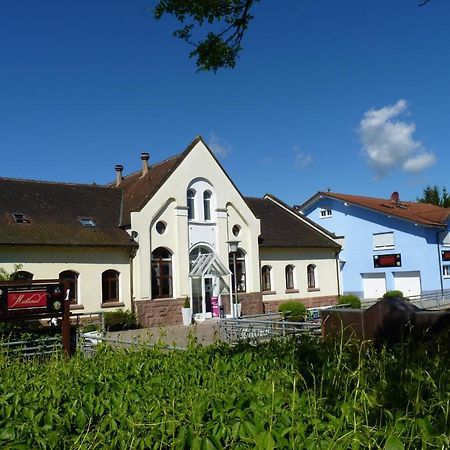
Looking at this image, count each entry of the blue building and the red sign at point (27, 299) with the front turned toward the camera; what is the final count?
2

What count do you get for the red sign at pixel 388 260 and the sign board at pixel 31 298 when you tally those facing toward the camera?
2

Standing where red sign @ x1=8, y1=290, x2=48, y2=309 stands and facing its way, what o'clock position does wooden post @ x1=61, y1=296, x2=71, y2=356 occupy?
The wooden post is roughly at 10 o'clock from the red sign.

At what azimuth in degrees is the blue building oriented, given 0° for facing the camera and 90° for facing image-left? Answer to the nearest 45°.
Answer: approximately 0°

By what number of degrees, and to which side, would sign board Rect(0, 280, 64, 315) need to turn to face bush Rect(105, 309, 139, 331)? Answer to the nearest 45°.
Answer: approximately 135° to its left

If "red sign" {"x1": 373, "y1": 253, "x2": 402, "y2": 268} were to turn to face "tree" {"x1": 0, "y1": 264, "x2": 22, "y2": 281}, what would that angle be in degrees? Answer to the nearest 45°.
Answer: approximately 45° to its right
